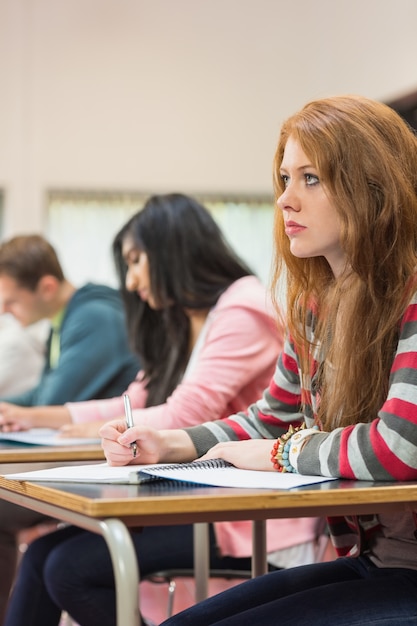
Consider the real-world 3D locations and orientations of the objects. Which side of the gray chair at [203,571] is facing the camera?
left

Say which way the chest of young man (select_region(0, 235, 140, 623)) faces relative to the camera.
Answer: to the viewer's left

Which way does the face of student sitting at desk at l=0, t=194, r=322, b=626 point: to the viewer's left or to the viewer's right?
to the viewer's left

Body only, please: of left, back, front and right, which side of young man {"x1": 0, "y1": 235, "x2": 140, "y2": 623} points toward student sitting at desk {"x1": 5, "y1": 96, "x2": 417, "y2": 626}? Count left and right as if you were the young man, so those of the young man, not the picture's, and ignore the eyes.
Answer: left

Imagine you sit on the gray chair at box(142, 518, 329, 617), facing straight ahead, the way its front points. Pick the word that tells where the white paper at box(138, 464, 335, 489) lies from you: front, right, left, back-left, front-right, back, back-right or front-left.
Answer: left

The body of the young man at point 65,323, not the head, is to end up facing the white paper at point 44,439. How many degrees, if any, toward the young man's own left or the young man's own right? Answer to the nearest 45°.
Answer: approximately 90° to the young man's own left

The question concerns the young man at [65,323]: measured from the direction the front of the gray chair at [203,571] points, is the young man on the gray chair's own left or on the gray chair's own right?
on the gray chair's own right

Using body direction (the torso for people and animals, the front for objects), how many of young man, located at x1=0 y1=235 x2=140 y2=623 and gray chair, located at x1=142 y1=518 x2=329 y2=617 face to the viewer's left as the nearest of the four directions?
2

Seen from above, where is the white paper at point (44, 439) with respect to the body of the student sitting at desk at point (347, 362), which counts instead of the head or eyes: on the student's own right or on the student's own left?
on the student's own right
